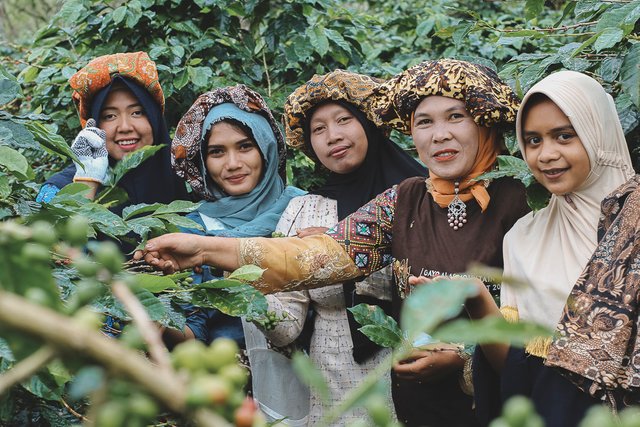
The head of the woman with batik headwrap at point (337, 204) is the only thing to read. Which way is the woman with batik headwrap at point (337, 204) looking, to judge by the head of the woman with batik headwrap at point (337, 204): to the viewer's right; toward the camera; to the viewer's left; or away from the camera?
toward the camera

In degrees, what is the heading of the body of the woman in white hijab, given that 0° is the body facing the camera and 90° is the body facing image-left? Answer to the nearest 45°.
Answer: approximately 45°

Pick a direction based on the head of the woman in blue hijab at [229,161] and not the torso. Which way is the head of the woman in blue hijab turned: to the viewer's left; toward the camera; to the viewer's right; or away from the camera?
toward the camera

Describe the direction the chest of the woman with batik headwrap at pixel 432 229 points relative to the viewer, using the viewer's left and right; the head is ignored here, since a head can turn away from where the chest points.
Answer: facing the viewer

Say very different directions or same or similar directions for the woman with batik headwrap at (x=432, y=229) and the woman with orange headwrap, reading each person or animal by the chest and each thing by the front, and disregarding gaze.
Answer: same or similar directions

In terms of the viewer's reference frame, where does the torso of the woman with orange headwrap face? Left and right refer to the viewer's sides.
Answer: facing the viewer

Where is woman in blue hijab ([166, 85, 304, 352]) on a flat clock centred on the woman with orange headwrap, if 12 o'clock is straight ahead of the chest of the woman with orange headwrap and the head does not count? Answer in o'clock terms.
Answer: The woman in blue hijab is roughly at 10 o'clock from the woman with orange headwrap.

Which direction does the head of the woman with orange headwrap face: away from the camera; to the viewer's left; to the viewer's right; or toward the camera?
toward the camera

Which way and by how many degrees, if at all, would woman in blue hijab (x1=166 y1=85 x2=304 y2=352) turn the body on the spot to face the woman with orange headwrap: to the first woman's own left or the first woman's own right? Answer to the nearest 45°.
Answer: approximately 135° to the first woman's own right

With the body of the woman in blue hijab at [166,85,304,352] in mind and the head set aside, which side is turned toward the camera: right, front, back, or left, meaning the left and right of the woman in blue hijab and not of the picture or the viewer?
front

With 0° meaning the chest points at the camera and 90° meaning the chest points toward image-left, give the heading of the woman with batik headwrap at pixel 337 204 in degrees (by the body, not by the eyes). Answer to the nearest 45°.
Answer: approximately 0°

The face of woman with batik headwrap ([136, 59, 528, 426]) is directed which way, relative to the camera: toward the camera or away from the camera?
toward the camera

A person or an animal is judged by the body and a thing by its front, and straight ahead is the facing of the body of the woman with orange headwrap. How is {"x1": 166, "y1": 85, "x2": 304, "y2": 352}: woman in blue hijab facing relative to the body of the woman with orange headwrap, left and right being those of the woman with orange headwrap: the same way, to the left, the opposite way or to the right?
the same way

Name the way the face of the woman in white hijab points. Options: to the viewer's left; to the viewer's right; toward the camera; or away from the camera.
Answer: toward the camera

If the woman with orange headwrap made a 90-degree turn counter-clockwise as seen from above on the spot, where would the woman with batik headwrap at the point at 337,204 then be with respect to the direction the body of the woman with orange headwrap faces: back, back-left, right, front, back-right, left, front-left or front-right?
front-right

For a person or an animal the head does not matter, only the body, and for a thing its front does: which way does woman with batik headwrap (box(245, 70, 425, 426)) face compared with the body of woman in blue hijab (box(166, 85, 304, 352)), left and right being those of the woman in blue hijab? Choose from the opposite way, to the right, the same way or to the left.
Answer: the same way
